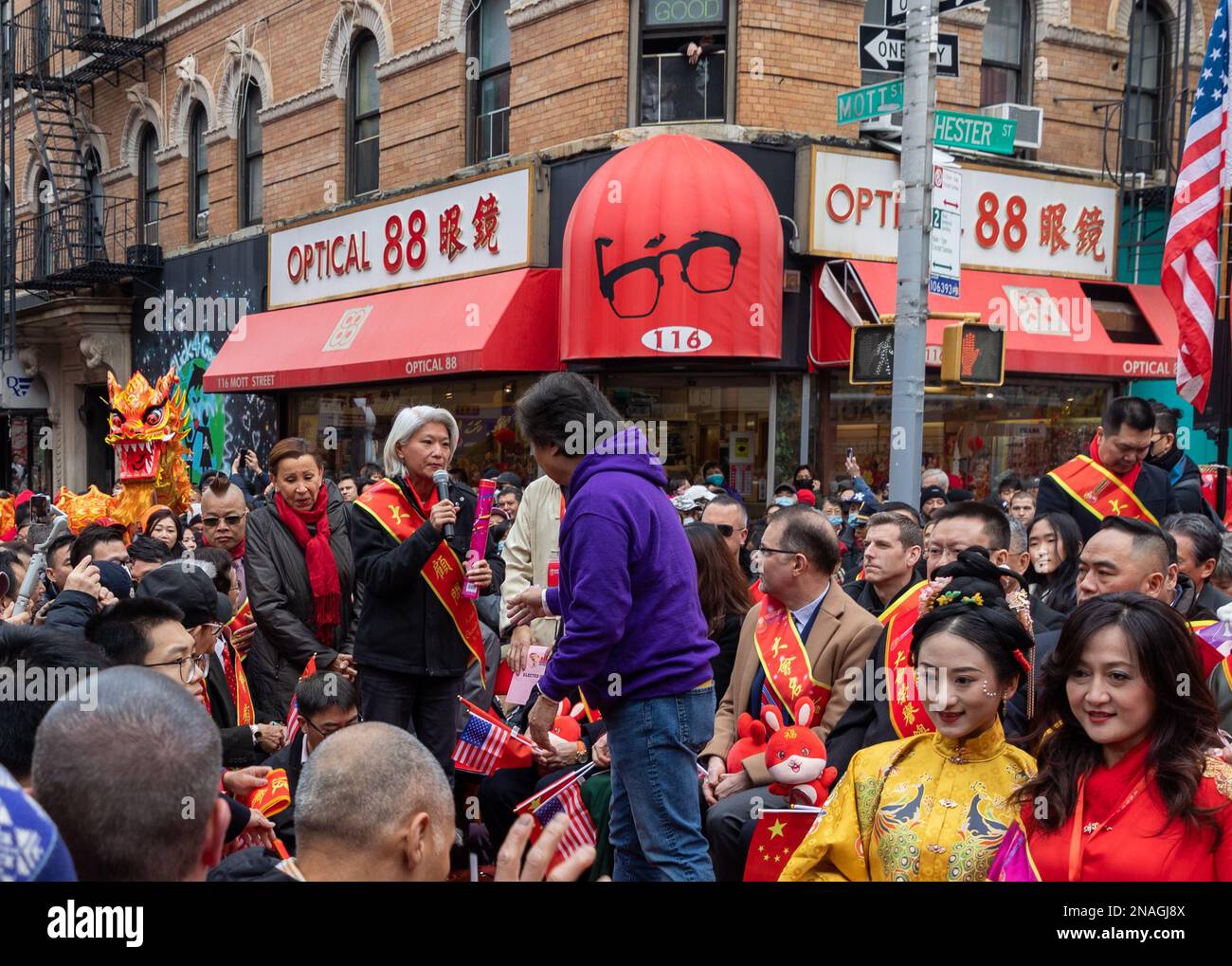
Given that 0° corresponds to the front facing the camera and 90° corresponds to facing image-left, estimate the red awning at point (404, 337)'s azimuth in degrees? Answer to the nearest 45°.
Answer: approximately 45°

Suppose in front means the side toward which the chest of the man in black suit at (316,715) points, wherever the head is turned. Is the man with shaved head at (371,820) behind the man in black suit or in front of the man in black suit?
in front

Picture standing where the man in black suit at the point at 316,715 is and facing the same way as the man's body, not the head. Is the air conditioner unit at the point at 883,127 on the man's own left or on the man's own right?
on the man's own left

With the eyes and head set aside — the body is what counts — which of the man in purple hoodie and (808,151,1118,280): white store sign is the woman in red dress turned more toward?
the man in purple hoodie

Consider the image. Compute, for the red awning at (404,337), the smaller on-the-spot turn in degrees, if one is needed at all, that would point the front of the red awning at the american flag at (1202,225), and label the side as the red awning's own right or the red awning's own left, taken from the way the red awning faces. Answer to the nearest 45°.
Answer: approximately 90° to the red awning's own left

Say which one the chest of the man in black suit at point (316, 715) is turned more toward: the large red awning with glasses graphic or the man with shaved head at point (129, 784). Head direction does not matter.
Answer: the man with shaved head

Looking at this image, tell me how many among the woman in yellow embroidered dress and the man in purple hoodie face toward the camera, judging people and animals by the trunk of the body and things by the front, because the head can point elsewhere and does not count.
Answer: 1

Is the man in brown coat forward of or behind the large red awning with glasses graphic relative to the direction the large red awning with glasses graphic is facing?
forward

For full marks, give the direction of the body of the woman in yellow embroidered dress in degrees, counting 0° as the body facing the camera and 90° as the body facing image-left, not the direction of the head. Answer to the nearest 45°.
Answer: approximately 0°
